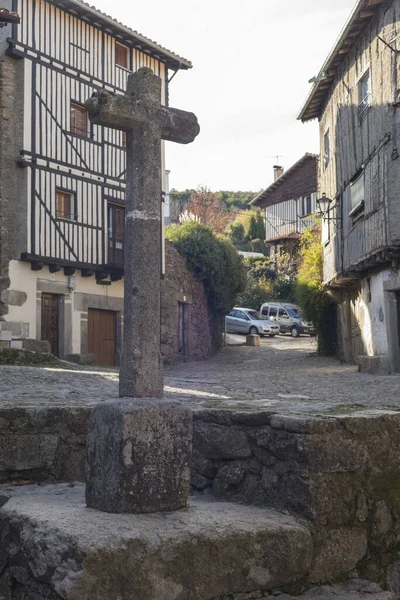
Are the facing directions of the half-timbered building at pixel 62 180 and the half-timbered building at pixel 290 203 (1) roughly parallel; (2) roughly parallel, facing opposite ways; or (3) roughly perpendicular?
roughly perpendicular

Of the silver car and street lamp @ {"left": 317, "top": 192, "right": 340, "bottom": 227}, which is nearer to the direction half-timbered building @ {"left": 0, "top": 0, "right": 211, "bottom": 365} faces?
the street lamp

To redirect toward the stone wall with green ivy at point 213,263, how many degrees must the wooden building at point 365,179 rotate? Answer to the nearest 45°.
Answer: approximately 90° to its right

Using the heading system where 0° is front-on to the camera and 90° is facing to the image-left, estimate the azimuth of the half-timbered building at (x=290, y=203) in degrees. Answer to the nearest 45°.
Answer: approximately 45°

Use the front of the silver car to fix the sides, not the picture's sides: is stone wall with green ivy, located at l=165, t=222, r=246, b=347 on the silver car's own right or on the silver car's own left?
on the silver car's own right

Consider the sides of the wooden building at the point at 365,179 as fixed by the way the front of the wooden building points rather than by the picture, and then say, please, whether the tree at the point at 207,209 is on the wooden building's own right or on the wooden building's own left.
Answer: on the wooden building's own right

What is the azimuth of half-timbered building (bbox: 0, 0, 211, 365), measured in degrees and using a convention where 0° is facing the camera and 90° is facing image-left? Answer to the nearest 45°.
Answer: approximately 315°

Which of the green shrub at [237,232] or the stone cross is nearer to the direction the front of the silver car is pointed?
the stone cross
